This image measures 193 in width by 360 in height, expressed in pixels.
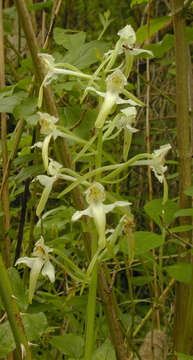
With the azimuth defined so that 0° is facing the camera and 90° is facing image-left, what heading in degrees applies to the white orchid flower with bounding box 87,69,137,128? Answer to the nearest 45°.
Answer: approximately 0°

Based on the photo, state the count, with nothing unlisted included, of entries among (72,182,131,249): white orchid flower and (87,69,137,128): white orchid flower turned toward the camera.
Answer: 2

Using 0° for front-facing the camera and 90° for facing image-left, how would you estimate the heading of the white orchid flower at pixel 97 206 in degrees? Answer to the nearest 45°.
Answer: approximately 0°
